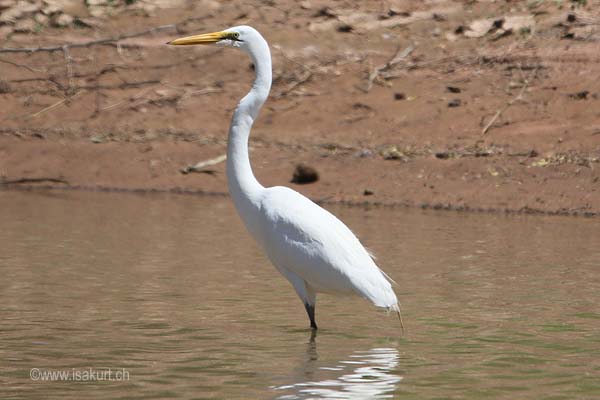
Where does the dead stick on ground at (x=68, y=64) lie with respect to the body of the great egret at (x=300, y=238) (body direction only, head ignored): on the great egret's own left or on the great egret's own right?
on the great egret's own right

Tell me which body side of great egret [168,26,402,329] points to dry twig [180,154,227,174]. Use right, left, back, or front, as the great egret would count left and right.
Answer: right

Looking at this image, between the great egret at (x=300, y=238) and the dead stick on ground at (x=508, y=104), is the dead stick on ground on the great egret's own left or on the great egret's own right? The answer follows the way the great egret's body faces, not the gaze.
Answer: on the great egret's own right

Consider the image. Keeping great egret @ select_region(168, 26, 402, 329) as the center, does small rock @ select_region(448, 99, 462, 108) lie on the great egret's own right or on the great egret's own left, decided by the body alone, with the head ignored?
on the great egret's own right

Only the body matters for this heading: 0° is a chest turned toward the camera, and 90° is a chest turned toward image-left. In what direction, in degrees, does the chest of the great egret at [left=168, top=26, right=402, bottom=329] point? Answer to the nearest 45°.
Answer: approximately 90°

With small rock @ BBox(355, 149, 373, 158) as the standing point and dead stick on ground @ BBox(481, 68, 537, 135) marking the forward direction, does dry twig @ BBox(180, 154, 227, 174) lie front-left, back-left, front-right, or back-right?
back-left

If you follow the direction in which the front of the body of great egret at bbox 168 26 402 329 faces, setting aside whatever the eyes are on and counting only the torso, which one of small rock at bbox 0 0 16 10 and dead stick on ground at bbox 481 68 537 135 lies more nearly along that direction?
the small rock
